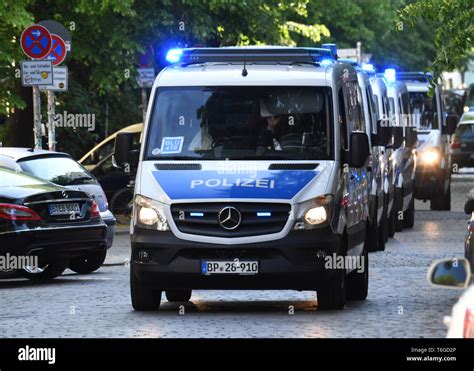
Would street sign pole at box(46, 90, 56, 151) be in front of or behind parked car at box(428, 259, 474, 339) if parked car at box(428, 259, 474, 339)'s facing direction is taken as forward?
in front

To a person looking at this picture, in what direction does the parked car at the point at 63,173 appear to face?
facing away from the viewer and to the left of the viewer

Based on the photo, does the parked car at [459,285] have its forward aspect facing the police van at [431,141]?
yes

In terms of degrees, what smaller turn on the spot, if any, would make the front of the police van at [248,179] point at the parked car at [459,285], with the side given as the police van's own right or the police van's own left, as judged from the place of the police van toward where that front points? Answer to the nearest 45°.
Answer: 0° — it already faces it

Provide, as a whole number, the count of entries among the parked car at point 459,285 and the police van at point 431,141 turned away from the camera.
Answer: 1

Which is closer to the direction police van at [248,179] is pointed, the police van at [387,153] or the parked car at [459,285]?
the parked car

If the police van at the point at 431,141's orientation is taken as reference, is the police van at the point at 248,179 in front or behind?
in front

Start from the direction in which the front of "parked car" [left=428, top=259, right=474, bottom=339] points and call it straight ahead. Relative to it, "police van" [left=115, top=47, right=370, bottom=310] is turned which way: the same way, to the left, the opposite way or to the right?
the opposite way

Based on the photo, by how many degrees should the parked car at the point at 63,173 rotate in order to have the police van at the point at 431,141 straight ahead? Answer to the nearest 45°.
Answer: approximately 90° to its right

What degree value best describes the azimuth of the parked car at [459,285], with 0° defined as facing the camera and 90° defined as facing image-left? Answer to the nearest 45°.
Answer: approximately 180°

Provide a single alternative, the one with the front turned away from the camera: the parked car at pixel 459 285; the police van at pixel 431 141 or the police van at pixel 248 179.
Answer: the parked car

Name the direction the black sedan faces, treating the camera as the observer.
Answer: facing away from the viewer and to the left of the viewer

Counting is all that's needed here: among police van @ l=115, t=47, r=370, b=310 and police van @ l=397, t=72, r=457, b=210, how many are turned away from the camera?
0

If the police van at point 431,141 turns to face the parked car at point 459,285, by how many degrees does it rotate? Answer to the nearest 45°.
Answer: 0° — it already faces it

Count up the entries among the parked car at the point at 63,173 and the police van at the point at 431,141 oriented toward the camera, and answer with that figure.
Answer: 1

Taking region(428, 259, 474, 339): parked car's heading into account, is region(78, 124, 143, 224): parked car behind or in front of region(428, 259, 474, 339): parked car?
in front
